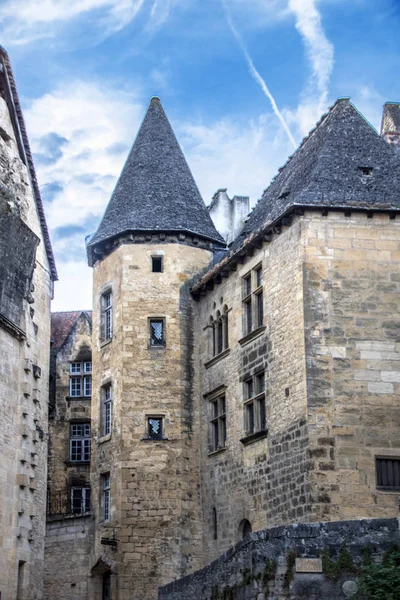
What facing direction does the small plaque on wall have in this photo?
toward the camera

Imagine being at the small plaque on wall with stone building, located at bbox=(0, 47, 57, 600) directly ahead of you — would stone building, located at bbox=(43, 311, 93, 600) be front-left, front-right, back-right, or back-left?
front-right

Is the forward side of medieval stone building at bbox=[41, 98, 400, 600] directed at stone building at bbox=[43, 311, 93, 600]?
no

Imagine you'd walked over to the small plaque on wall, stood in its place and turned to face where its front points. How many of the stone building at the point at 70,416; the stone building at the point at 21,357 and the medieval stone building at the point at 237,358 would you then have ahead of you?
0

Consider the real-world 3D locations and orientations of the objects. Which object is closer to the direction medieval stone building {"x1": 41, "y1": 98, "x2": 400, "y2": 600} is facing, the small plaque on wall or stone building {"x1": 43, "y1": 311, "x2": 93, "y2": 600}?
the small plaque on wall

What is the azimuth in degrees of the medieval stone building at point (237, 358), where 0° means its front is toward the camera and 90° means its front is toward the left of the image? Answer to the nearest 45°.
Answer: approximately 45°

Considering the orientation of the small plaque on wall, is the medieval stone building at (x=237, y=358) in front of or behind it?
behind

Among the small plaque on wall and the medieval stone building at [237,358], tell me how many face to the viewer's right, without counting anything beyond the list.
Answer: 0

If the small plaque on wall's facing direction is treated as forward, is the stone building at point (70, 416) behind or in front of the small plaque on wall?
behind

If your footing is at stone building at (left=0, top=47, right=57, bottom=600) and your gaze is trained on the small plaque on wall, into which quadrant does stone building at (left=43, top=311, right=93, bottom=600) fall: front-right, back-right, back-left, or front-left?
back-left
